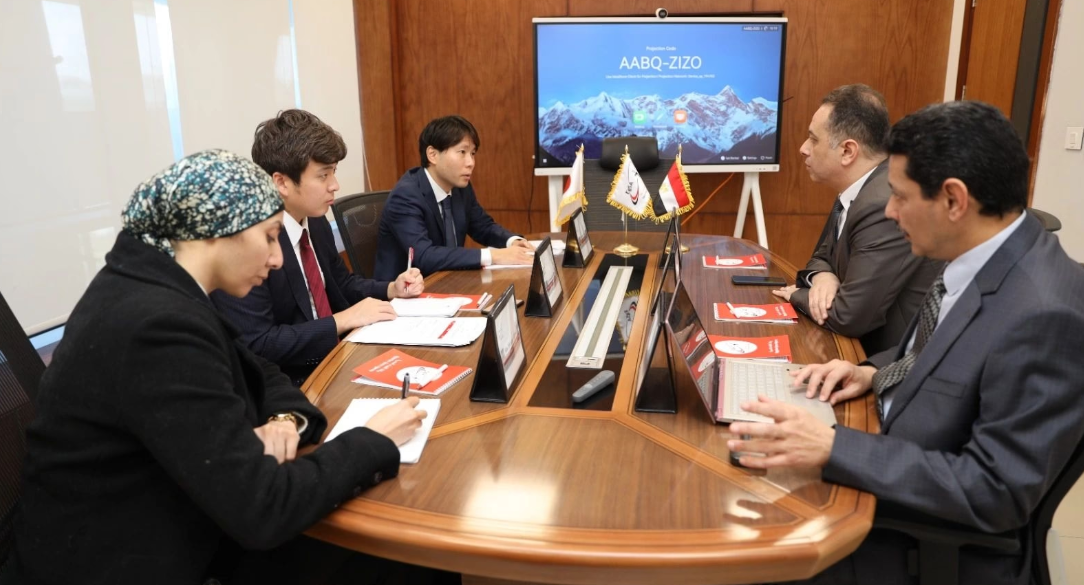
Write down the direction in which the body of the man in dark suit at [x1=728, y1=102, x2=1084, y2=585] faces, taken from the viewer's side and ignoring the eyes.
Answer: to the viewer's left

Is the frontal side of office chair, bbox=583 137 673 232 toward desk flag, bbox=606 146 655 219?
yes

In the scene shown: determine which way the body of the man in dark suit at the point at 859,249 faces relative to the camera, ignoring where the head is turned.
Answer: to the viewer's left

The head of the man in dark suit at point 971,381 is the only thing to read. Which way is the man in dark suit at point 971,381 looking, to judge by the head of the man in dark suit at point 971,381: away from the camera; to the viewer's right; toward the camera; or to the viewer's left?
to the viewer's left

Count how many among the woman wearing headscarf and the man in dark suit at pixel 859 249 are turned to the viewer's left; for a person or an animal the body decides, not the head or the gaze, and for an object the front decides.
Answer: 1

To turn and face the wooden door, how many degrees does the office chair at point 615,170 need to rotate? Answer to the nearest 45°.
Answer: approximately 90° to its left

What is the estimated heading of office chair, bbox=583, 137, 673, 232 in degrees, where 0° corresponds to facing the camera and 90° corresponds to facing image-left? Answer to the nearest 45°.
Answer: approximately 0°

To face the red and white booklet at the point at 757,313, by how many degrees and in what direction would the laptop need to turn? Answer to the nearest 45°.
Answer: approximately 90° to its left

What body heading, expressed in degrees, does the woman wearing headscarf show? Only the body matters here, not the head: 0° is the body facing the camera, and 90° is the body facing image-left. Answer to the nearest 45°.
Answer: approximately 270°

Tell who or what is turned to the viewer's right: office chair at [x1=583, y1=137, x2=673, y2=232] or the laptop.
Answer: the laptop

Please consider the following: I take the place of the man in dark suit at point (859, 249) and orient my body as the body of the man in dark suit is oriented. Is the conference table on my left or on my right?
on my left

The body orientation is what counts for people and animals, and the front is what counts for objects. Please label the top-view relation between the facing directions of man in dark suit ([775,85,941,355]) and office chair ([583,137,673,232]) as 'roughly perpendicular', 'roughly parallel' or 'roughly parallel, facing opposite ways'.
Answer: roughly perpendicular

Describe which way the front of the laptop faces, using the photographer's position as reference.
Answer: facing to the right of the viewer

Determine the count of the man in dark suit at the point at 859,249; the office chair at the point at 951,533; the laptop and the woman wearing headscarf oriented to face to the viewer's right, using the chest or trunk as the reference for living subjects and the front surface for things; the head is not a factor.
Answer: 2

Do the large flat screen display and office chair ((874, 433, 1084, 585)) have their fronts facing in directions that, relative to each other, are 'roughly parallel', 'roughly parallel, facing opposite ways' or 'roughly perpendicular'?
roughly perpendicular

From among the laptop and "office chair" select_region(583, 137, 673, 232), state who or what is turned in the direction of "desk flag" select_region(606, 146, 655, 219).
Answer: the office chair
